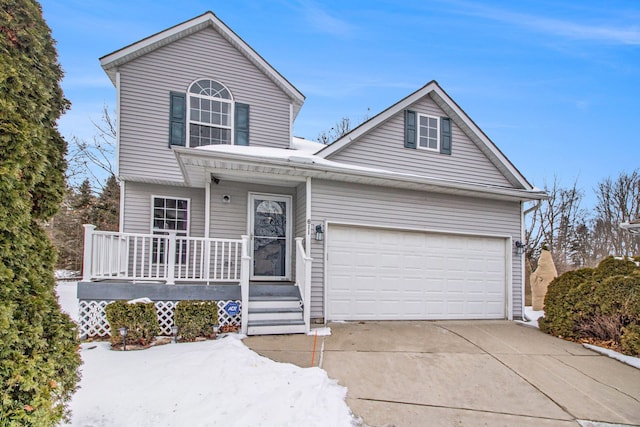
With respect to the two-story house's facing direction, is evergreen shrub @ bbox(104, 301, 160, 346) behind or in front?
in front

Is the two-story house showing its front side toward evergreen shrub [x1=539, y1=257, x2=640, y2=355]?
no

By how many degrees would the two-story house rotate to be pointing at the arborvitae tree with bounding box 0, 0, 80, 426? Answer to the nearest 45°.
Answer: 0° — it already faces it

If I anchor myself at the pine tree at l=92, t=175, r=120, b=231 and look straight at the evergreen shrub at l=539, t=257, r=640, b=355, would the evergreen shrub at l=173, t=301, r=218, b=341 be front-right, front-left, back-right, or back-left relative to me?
front-right

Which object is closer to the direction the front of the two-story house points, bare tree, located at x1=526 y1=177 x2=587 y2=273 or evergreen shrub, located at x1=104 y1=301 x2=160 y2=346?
the evergreen shrub

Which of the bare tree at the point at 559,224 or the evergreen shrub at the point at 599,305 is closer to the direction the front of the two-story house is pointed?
the evergreen shrub

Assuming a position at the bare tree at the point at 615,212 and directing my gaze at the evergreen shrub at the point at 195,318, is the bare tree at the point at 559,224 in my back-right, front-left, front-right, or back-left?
front-right

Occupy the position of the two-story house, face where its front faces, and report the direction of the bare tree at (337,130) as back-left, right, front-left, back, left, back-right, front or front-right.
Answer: back

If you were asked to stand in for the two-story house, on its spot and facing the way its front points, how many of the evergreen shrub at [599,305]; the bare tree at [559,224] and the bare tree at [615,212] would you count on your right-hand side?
0

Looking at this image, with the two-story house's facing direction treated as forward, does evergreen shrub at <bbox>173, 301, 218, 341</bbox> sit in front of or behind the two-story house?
in front

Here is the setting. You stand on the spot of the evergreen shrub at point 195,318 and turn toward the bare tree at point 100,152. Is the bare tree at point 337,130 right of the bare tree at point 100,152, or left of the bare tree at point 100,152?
right

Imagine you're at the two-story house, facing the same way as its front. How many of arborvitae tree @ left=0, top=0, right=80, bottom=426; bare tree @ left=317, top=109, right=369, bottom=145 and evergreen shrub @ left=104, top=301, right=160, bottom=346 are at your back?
1

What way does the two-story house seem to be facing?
toward the camera

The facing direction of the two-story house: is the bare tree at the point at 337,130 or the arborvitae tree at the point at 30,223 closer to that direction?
the arborvitae tree

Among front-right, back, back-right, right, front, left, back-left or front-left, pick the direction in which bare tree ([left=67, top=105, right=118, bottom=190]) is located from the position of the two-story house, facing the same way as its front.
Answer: back-right
